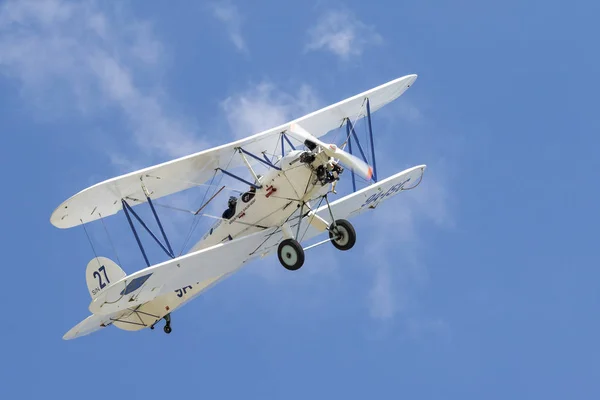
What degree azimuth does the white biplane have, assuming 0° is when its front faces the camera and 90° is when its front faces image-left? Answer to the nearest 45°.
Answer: approximately 315°
